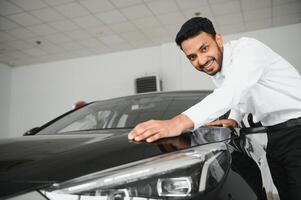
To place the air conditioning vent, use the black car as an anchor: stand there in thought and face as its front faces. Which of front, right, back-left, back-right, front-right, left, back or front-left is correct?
back-right

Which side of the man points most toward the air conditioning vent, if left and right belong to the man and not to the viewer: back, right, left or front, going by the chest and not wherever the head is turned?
right
